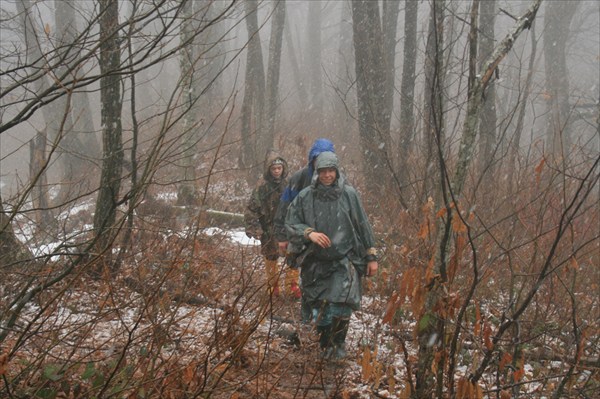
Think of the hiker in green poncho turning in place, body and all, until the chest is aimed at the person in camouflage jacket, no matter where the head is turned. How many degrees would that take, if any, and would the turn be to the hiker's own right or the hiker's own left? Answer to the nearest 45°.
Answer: approximately 135° to the hiker's own right

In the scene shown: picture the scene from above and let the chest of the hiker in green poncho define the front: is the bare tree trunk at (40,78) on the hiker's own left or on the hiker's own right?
on the hiker's own right

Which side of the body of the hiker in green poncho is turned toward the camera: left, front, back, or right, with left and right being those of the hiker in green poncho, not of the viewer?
front

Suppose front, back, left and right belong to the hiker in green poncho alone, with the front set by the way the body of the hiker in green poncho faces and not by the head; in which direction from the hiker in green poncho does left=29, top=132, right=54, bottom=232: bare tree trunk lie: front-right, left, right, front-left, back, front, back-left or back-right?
back-right
